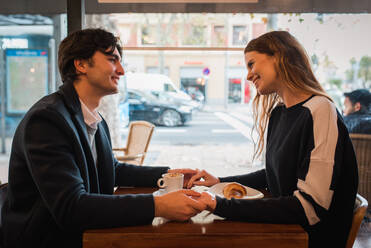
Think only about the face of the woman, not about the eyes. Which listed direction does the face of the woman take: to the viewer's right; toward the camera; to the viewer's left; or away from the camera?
to the viewer's left

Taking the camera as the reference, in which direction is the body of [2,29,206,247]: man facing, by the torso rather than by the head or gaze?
to the viewer's right

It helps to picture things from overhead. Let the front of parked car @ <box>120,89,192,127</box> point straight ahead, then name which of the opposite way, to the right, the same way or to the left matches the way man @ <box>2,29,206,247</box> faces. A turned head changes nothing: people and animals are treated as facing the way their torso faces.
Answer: the same way

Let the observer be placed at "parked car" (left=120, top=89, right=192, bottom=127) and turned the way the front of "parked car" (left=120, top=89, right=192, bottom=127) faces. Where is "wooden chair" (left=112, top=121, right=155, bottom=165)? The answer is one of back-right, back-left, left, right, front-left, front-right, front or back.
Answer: right

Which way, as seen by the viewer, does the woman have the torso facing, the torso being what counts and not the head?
to the viewer's left

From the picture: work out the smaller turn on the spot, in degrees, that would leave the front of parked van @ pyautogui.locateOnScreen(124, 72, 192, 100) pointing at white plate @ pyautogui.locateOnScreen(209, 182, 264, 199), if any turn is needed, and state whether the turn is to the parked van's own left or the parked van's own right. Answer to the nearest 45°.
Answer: approximately 90° to the parked van's own right

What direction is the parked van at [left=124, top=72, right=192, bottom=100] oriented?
to the viewer's right

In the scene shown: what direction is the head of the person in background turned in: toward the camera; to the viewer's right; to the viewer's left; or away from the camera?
to the viewer's left

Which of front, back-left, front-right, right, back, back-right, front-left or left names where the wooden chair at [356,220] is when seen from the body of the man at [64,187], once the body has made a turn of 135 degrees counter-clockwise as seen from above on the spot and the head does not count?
back-right

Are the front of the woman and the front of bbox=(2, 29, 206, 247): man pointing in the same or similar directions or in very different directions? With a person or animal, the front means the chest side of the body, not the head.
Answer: very different directions

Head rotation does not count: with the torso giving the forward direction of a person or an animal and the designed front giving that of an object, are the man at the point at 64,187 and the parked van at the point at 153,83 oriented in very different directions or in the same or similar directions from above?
same or similar directions

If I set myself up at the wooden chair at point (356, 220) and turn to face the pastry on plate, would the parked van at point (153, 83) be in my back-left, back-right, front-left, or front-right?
front-right

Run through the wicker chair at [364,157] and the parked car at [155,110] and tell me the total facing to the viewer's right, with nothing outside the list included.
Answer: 1

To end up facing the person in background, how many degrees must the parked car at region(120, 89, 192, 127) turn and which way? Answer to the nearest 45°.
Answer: approximately 45° to its right
